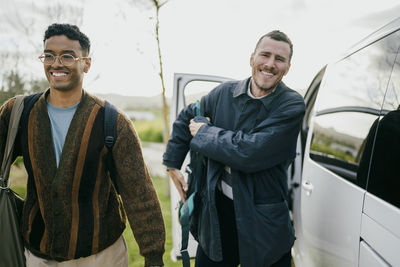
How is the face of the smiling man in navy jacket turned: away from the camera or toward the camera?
toward the camera

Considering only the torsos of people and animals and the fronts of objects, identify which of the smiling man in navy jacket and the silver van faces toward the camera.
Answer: the smiling man in navy jacket

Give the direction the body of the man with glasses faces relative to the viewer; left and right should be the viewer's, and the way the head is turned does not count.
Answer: facing the viewer and to the left of the viewer

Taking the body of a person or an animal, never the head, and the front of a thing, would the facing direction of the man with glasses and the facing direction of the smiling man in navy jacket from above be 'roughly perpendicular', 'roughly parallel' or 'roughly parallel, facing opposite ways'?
roughly parallel

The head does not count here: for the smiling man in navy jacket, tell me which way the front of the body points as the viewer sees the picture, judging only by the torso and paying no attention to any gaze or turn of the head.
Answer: toward the camera

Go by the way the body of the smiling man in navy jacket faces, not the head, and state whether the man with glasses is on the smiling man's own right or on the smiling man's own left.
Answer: on the smiling man's own right
